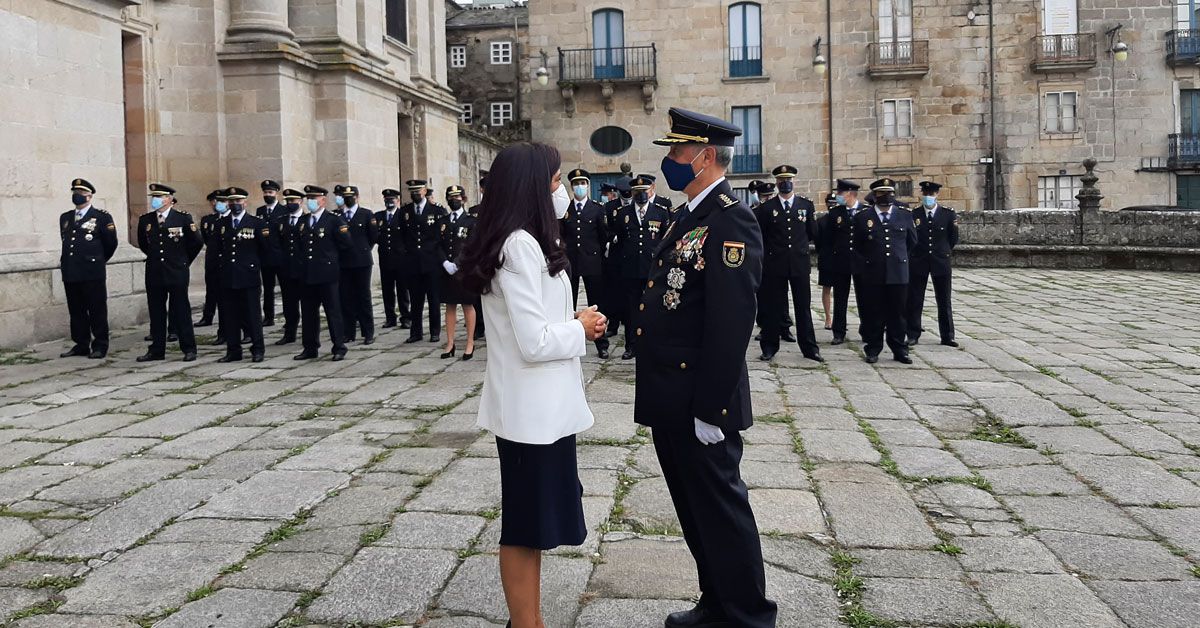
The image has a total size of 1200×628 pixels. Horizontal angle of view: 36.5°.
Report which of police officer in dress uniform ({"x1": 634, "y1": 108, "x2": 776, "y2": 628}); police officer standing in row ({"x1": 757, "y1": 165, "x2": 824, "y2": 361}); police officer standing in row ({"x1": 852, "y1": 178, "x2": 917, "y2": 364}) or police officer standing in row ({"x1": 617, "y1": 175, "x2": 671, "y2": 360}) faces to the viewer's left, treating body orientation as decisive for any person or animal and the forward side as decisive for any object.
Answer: the police officer in dress uniform

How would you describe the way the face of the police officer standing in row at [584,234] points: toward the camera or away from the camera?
toward the camera

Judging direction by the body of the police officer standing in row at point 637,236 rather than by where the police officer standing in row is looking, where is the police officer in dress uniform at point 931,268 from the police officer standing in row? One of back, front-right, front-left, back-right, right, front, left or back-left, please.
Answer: left

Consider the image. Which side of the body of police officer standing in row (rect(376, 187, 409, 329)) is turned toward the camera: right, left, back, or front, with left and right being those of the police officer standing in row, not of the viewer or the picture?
front

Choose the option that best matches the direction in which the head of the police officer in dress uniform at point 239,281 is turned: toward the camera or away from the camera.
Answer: toward the camera

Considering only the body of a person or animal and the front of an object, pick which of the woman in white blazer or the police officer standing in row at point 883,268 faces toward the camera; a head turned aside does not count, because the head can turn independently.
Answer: the police officer standing in row

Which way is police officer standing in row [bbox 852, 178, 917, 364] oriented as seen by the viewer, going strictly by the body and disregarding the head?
toward the camera

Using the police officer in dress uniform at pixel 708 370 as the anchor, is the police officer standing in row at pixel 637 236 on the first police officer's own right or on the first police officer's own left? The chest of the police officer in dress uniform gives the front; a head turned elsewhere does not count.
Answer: on the first police officer's own right

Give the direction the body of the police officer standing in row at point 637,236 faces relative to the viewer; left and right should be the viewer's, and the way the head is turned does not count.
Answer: facing the viewer

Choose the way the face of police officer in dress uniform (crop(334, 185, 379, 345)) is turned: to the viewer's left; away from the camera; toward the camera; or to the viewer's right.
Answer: toward the camera

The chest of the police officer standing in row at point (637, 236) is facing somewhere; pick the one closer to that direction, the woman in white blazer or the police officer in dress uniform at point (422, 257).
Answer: the woman in white blazer

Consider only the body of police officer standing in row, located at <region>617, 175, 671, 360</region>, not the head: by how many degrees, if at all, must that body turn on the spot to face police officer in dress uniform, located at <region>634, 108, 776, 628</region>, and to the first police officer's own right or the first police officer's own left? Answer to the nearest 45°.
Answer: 0° — they already face them

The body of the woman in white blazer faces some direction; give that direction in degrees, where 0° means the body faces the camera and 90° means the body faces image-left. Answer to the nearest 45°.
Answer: approximately 270°

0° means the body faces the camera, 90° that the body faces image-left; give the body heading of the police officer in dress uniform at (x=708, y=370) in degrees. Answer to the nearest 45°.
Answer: approximately 90°
